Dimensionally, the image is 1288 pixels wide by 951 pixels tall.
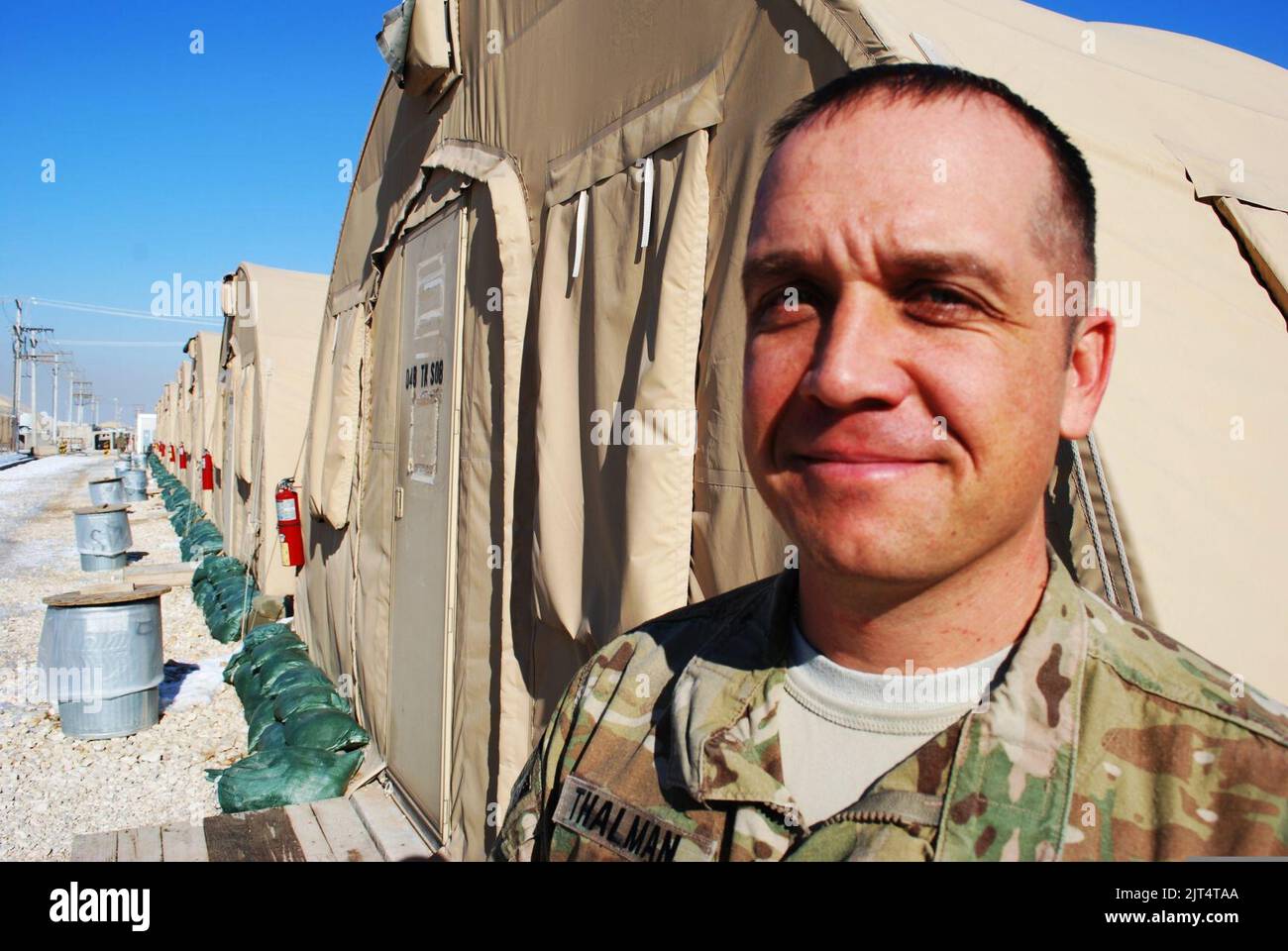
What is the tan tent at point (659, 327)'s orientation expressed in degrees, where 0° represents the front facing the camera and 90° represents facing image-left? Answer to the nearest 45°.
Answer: approximately 45°

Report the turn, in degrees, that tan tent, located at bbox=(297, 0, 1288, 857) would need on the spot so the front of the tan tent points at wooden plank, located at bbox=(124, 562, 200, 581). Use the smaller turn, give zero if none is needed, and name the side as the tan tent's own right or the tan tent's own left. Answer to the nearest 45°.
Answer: approximately 90° to the tan tent's own right

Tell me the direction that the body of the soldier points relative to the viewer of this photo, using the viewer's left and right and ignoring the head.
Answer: facing the viewer and to the left of the viewer

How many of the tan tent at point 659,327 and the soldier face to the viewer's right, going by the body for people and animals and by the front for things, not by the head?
0

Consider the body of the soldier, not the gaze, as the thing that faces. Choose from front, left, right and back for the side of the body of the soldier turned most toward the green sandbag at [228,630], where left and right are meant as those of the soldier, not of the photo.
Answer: right

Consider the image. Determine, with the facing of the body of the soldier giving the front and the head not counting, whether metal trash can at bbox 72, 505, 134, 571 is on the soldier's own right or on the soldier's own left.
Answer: on the soldier's own right

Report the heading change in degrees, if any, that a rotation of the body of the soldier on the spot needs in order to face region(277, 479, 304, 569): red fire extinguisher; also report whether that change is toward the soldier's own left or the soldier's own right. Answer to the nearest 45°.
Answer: approximately 90° to the soldier's own right

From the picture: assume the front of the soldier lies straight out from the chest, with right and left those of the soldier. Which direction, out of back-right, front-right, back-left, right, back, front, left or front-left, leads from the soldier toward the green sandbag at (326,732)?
right
